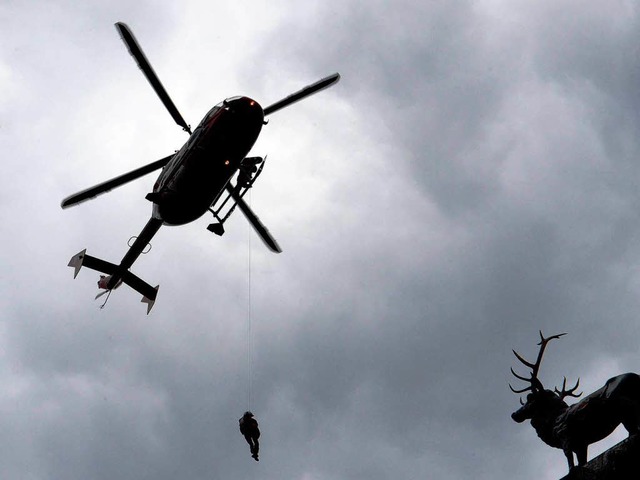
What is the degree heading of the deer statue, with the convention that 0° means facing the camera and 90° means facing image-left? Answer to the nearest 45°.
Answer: approximately 90°

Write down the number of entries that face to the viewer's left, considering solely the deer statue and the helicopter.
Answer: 1

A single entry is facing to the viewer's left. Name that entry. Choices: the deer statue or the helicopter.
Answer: the deer statue

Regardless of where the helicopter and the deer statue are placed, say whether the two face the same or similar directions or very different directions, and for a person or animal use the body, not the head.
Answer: very different directions
